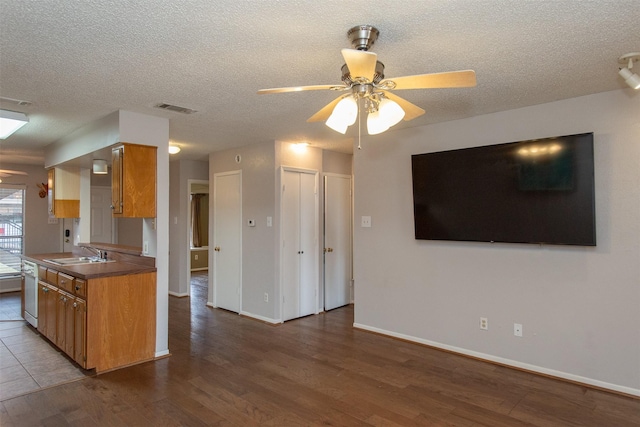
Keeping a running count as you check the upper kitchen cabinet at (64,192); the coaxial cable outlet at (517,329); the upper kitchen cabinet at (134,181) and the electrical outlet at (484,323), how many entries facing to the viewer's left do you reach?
2

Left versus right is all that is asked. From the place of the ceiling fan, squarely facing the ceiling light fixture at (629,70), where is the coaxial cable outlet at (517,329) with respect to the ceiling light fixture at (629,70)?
left

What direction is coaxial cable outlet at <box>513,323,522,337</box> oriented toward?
toward the camera

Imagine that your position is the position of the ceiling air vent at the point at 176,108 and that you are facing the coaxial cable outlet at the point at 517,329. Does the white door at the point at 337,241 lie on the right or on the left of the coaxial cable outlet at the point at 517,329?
left

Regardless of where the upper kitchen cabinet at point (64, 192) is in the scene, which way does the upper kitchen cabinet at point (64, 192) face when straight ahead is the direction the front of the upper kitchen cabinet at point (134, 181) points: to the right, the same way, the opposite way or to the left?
the same way

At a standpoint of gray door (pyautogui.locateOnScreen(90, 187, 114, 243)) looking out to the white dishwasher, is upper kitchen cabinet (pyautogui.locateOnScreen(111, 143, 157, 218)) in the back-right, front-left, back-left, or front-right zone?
front-left

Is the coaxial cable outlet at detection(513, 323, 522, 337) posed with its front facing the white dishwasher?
no

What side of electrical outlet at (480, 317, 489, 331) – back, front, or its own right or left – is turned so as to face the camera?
front

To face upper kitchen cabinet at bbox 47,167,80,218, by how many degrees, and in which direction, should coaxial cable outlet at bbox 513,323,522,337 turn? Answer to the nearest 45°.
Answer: approximately 90° to its right

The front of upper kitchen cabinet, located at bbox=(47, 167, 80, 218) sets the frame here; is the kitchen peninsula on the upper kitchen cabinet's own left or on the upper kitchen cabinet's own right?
on the upper kitchen cabinet's own left

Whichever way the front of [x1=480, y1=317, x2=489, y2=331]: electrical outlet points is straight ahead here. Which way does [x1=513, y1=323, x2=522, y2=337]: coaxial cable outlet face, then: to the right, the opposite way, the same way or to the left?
the same way

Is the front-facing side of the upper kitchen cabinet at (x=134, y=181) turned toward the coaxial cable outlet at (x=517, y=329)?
no

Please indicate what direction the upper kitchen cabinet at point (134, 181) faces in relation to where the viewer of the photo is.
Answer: facing to the left of the viewer

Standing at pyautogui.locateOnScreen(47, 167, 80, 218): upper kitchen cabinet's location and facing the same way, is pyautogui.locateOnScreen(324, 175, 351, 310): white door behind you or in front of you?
behind

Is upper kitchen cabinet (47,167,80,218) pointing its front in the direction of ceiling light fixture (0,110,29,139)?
no
